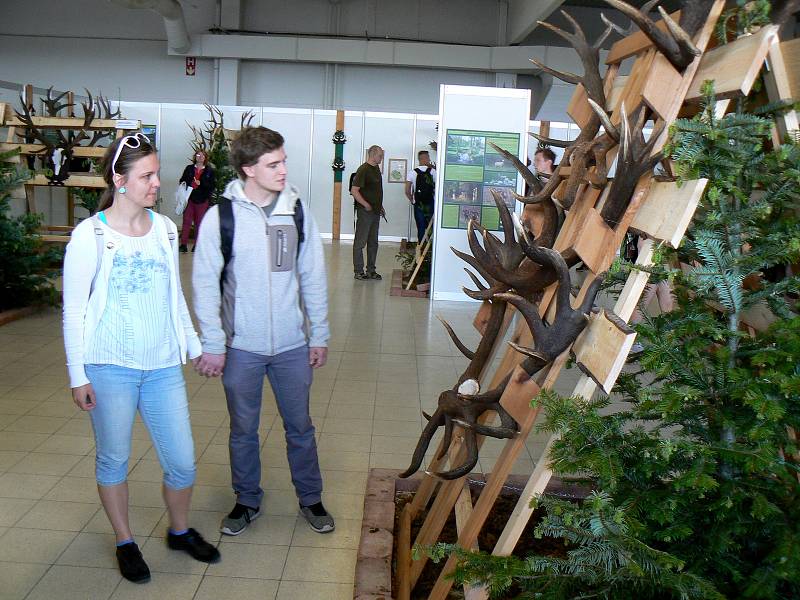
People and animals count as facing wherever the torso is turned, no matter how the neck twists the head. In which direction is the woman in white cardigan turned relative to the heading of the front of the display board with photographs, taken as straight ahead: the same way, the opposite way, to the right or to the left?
to the left

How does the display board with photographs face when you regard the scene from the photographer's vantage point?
facing the viewer

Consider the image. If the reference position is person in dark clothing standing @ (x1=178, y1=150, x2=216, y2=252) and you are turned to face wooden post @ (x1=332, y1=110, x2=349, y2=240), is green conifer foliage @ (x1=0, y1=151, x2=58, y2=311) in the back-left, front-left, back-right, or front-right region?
back-right

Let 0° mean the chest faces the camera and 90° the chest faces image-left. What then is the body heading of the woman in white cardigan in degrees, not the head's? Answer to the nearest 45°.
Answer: approximately 315°

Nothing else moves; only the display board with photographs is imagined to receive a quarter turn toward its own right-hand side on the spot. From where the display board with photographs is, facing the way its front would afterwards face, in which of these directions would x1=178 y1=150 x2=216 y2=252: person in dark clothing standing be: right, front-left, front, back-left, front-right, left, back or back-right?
front-right

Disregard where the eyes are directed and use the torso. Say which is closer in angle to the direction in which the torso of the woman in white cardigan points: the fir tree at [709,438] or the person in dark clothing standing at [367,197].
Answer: the fir tree

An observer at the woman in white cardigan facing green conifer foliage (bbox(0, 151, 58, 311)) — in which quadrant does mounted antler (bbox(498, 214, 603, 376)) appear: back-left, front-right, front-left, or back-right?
back-right

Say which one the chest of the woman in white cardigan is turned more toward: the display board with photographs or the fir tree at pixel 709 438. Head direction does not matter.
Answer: the fir tree

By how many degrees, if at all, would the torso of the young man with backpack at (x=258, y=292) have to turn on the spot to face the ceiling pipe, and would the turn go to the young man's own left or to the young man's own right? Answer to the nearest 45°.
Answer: approximately 180°

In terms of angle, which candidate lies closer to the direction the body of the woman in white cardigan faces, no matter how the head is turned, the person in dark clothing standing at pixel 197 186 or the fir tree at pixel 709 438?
the fir tree

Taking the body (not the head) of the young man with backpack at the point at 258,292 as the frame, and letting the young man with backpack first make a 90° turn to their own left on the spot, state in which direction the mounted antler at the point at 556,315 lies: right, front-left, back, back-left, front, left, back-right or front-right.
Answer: front-right

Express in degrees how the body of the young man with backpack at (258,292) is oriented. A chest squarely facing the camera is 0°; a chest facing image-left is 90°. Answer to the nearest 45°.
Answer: approximately 0°
